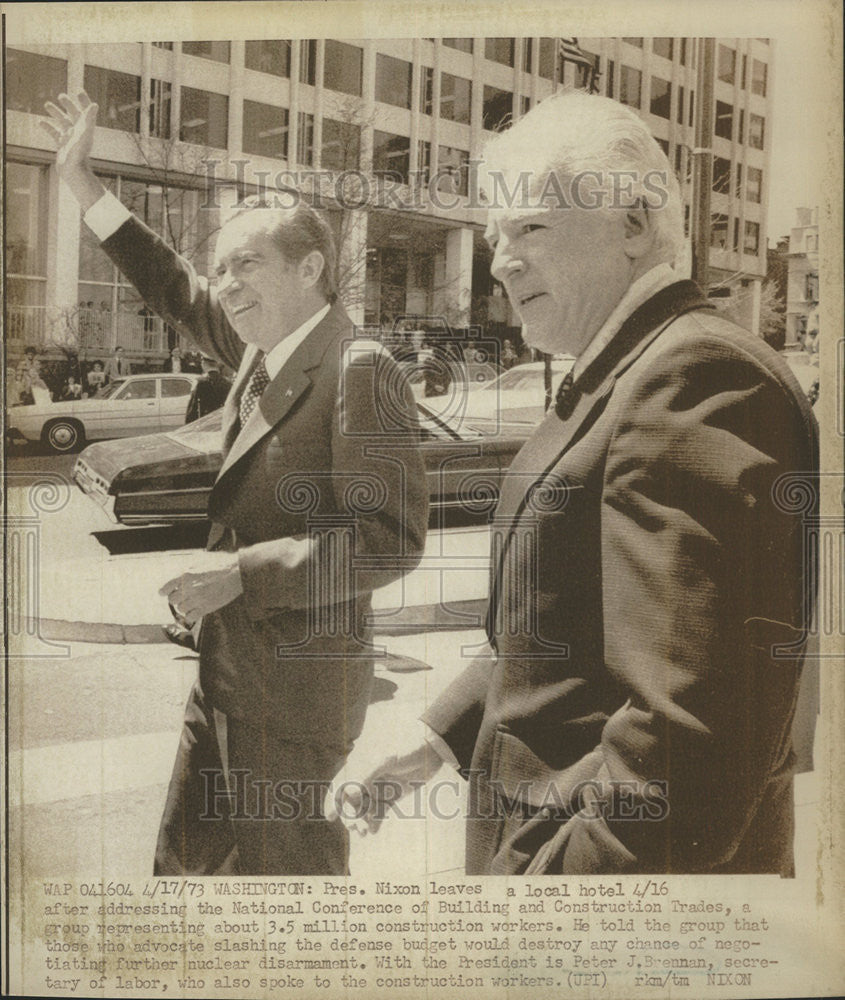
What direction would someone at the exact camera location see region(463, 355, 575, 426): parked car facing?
facing to the left of the viewer

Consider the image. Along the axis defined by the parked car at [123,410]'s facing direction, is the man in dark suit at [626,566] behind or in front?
behind

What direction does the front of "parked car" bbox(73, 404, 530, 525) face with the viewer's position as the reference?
facing the viewer and to the left of the viewer

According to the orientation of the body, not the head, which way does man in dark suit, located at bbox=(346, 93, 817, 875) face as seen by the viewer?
to the viewer's left

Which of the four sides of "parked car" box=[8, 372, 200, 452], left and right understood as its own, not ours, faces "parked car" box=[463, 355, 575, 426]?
back

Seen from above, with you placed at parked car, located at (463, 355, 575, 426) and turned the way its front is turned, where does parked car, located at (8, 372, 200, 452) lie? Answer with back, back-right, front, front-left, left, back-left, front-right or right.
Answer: front

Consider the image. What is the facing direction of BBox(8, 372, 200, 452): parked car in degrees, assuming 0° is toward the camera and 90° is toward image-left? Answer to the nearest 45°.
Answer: approximately 90°

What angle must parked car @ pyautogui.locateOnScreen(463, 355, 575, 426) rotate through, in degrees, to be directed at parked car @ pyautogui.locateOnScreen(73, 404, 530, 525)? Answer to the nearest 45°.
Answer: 0° — it already faces it
